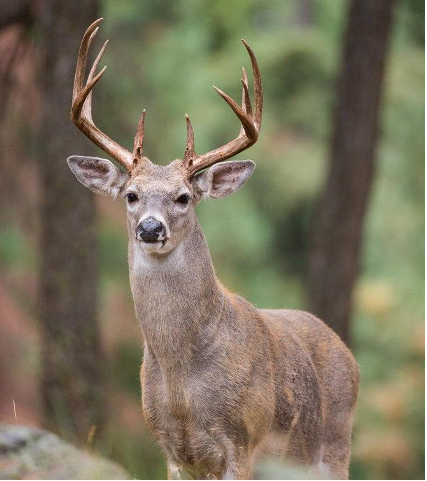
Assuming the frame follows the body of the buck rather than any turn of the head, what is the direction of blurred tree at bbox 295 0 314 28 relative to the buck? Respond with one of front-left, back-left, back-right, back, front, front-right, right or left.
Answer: back-right

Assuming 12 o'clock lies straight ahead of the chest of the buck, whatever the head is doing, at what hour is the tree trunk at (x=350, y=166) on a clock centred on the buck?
The tree trunk is roughly at 5 o'clock from the buck.

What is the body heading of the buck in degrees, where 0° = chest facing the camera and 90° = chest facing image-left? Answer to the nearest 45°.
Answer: approximately 45°

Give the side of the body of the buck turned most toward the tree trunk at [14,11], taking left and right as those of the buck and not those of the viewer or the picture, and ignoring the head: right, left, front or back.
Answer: right

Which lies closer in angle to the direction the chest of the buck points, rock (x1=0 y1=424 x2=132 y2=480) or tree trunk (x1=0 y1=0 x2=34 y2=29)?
the rock

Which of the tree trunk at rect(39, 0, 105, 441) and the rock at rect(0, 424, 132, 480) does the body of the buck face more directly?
the rock

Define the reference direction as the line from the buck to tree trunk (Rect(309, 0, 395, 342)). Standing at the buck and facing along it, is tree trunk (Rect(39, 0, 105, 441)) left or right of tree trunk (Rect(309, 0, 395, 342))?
left

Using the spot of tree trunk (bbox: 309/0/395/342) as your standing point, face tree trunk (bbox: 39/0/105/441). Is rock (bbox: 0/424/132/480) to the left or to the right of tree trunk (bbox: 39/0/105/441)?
left
